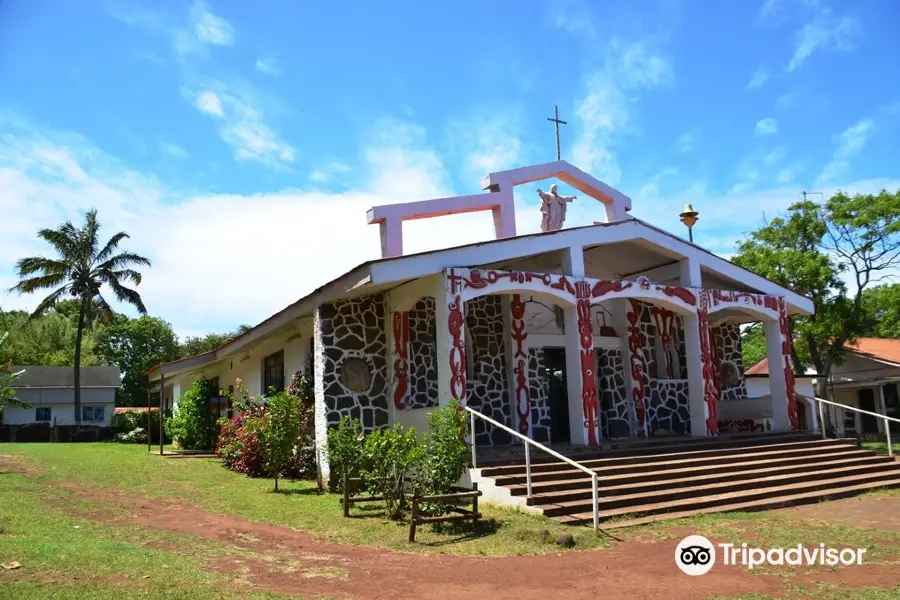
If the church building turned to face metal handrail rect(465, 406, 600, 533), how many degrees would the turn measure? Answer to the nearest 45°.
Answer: approximately 45° to its right

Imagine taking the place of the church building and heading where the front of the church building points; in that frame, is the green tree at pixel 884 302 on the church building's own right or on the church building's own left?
on the church building's own left

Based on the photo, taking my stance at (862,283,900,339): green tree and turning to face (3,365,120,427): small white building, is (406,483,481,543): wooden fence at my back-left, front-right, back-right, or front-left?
front-left

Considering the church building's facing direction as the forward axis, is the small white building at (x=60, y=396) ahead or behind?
behind

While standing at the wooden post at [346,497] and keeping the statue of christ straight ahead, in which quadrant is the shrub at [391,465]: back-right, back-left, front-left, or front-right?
front-right

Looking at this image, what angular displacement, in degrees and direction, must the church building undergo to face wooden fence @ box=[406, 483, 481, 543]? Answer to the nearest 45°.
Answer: approximately 45° to its right

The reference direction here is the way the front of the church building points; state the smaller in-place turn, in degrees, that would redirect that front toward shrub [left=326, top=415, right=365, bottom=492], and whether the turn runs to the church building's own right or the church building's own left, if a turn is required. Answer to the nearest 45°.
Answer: approximately 90° to the church building's own right

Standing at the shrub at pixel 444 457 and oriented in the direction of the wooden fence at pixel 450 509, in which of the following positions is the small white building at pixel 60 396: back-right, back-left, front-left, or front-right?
back-right

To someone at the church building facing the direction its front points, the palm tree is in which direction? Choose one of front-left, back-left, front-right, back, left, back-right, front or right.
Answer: back

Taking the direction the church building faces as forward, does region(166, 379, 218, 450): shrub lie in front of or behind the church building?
behind

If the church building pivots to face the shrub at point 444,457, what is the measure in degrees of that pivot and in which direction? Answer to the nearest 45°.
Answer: approximately 45° to its right

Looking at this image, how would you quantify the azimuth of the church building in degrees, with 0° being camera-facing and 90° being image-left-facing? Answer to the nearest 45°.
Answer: approximately 315°

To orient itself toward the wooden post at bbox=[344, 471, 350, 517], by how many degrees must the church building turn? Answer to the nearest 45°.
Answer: approximately 90° to its right

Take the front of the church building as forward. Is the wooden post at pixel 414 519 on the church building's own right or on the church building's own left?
on the church building's own right
